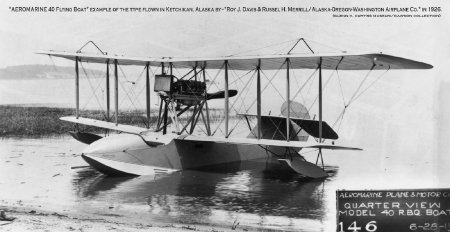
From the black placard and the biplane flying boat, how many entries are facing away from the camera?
0

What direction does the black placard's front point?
toward the camera

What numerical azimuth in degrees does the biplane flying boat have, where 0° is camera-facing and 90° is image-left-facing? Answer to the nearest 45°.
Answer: approximately 45°
